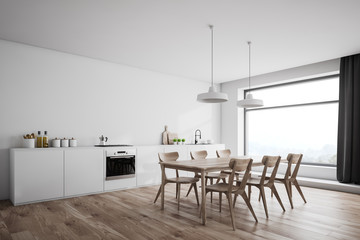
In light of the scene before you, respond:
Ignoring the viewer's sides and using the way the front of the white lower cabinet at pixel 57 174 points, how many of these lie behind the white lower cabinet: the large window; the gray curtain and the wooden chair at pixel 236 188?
0

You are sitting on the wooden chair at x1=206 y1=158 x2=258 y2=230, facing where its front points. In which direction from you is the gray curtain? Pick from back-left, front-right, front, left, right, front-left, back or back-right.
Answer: right

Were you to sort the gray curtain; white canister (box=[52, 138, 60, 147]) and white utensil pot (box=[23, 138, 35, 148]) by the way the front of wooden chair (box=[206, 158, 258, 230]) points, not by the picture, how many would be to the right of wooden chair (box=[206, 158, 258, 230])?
1

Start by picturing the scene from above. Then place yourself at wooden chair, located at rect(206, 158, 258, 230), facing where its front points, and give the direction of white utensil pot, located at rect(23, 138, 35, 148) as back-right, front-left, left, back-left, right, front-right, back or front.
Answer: front-left

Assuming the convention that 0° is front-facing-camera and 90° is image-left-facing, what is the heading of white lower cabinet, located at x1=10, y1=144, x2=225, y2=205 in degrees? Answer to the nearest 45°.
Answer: approximately 315°

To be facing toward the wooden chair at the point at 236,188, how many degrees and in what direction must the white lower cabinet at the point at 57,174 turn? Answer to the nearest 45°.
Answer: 0° — it already faces it

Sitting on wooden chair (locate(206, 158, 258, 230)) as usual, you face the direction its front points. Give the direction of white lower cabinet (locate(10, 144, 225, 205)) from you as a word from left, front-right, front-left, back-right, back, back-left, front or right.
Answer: front-left

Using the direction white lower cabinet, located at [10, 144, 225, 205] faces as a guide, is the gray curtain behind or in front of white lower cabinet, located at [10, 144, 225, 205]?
in front
